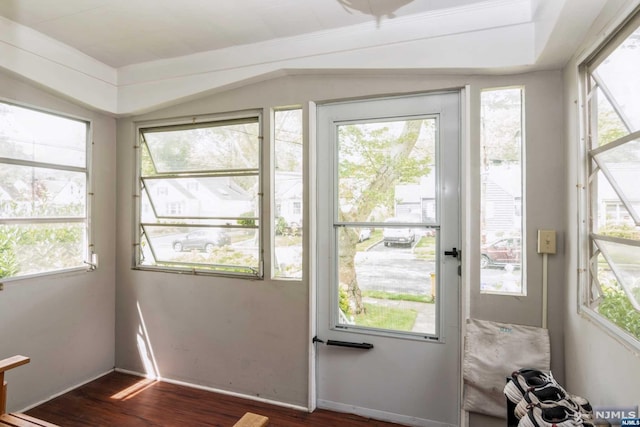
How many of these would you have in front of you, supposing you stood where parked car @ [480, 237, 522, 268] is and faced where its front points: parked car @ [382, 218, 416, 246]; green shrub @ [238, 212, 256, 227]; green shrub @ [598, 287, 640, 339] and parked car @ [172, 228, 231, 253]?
3

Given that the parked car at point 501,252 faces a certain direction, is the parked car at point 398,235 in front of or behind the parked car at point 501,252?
in front

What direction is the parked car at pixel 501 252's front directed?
to the viewer's left

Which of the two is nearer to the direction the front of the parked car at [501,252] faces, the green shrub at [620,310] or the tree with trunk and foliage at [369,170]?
the tree with trunk and foliage

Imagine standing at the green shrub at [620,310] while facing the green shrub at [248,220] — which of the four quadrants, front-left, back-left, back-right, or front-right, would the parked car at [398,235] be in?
front-right

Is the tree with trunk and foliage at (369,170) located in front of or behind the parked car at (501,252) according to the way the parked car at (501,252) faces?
in front

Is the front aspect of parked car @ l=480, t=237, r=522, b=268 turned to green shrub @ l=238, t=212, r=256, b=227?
yes

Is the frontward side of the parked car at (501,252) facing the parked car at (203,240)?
yes
